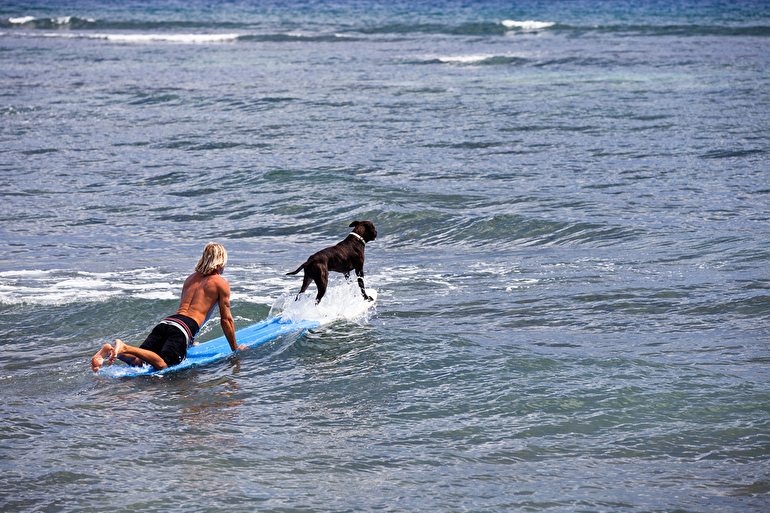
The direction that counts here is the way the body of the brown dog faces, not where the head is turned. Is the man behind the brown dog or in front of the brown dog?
behind

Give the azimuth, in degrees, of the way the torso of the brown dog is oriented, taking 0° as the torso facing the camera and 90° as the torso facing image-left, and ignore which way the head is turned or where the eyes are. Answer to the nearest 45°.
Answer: approximately 225°

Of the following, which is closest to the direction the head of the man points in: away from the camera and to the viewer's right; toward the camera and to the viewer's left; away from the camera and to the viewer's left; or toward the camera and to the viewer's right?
away from the camera and to the viewer's right
